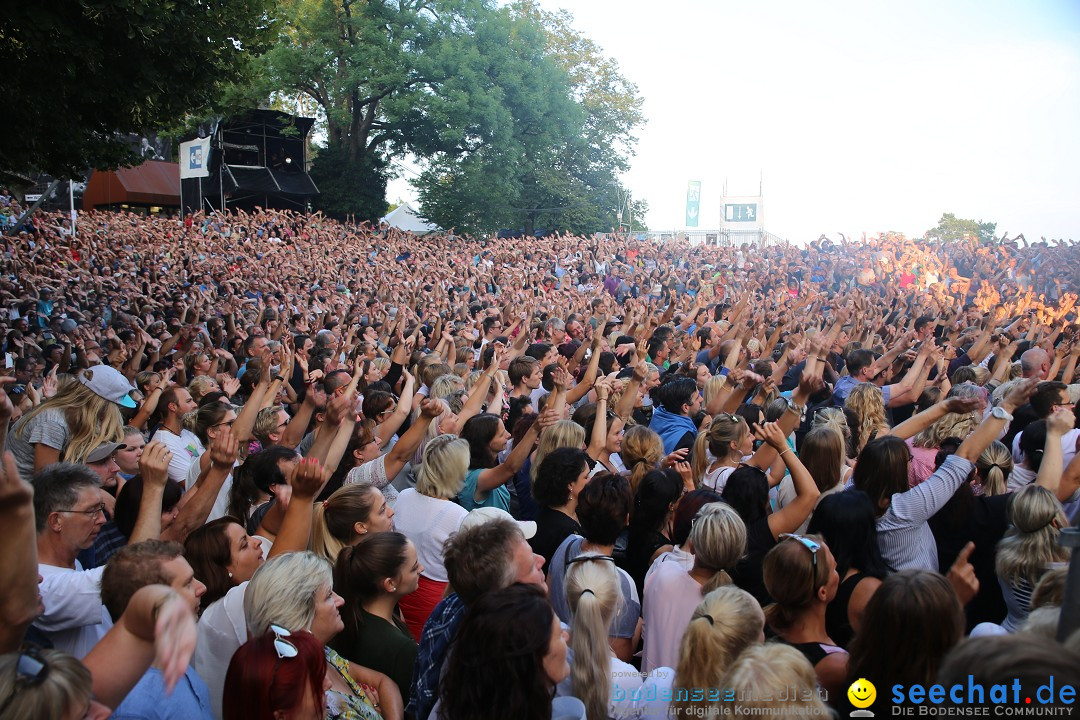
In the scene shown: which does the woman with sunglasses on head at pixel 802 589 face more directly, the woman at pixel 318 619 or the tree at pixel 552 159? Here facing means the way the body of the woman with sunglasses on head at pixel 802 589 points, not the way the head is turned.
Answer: the tree

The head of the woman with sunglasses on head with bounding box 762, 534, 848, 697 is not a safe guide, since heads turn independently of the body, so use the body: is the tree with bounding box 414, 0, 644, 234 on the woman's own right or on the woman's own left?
on the woman's own left

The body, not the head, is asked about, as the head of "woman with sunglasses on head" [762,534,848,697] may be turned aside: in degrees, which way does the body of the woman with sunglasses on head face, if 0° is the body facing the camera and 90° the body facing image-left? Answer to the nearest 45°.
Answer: approximately 225°

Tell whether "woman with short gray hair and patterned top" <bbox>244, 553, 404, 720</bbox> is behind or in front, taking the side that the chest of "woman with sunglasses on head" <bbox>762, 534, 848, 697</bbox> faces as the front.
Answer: behind
